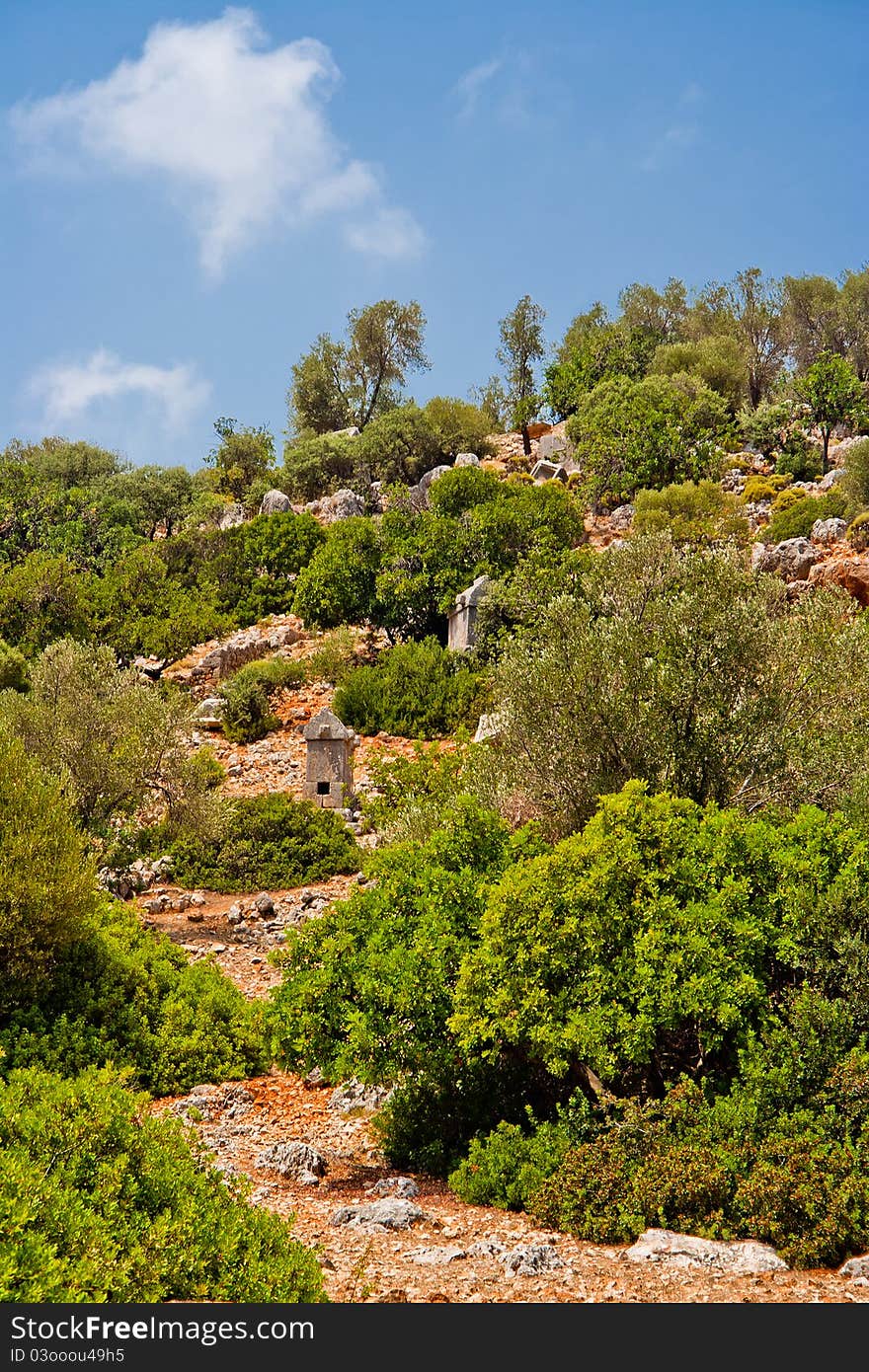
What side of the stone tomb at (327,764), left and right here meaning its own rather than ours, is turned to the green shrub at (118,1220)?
front

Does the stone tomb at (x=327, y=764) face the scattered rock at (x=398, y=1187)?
yes

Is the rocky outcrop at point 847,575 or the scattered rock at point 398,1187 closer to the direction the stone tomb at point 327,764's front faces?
the scattered rock

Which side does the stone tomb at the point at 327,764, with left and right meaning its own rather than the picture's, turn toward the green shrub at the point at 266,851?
front

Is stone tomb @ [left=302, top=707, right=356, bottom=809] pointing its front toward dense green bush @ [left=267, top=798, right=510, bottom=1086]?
yes

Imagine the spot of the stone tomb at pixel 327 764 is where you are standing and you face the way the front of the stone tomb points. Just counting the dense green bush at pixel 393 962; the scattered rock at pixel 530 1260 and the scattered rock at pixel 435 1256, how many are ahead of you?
3

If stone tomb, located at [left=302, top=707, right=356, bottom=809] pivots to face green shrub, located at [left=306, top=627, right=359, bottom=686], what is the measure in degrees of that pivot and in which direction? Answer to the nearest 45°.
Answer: approximately 180°

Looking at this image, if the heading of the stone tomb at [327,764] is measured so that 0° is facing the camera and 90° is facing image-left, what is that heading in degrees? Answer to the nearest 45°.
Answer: approximately 0°

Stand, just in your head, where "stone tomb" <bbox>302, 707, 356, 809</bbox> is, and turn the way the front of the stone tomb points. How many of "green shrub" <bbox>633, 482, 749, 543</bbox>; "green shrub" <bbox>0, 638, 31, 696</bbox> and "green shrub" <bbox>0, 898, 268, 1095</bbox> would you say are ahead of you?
1

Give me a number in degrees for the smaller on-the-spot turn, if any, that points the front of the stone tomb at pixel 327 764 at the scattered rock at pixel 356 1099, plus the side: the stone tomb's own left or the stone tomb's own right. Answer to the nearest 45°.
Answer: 0° — it already faces it

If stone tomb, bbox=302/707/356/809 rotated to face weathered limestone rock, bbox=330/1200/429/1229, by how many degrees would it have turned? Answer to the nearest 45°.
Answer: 0° — it already faces it

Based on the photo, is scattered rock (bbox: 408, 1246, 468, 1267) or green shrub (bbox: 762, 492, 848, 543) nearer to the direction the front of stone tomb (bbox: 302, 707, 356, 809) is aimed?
the scattered rock

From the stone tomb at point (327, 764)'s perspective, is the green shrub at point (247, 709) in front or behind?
behind

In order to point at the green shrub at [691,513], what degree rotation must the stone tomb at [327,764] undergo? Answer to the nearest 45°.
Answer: approximately 135° to its left
